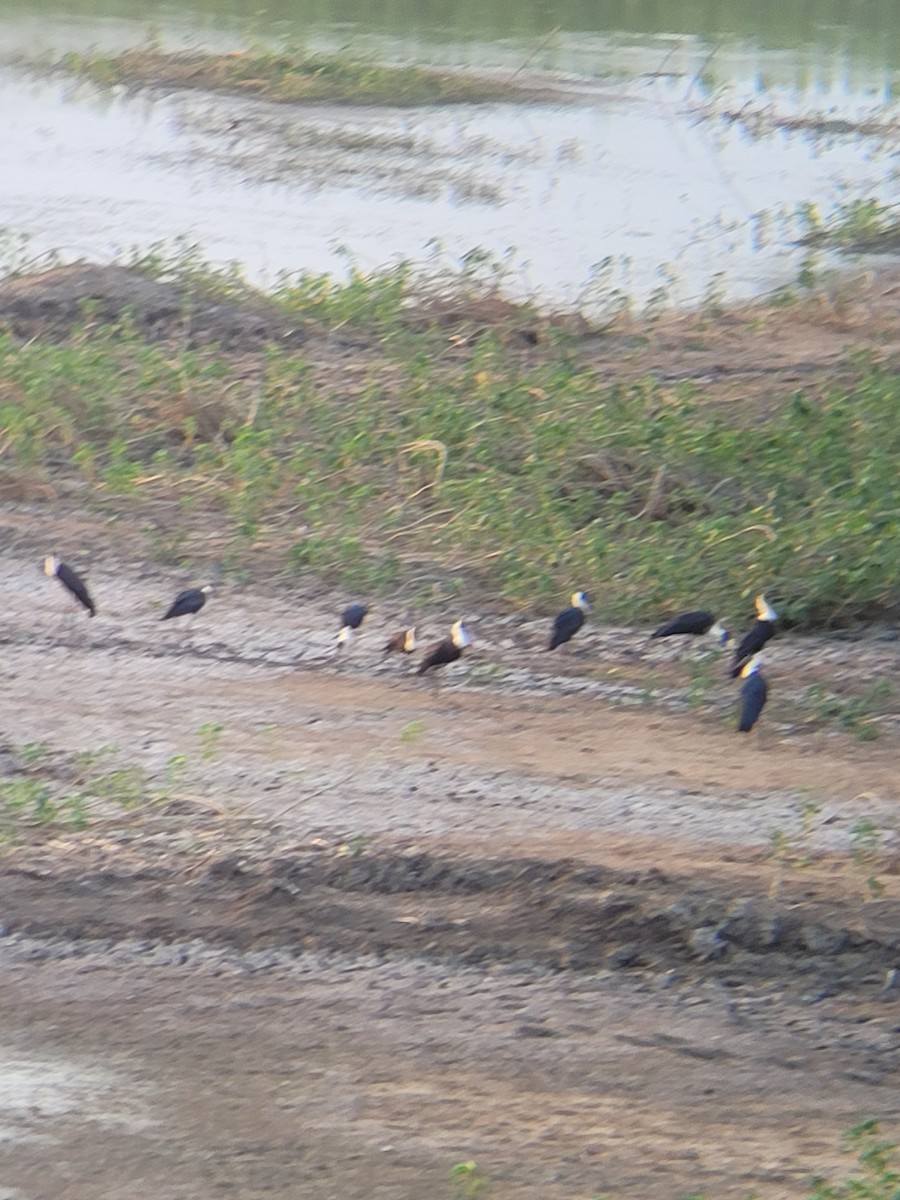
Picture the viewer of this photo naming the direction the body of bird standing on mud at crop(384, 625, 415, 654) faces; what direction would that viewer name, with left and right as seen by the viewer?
facing to the right of the viewer

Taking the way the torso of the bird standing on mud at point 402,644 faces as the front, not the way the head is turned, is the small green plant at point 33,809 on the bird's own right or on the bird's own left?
on the bird's own right

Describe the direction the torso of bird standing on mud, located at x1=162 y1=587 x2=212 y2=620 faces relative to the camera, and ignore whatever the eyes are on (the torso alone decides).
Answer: to the viewer's right

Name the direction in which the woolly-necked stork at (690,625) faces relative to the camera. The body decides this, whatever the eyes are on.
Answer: to the viewer's right

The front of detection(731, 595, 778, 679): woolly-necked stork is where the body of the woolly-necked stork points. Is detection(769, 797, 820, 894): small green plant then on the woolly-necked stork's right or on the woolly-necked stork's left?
on the woolly-necked stork's right

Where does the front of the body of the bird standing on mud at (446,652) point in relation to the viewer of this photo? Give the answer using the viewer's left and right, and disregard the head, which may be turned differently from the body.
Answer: facing to the right of the viewer

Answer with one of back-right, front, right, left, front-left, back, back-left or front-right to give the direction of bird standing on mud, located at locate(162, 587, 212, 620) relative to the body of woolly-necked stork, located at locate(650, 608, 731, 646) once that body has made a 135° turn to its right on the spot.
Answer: front-right

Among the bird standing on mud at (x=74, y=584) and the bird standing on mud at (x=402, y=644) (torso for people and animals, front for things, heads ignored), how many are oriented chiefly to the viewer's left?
1

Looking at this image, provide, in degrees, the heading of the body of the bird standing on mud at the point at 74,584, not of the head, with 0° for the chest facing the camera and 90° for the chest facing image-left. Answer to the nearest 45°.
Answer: approximately 90°

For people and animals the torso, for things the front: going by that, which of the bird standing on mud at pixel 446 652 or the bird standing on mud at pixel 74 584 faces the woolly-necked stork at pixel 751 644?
the bird standing on mud at pixel 446 652

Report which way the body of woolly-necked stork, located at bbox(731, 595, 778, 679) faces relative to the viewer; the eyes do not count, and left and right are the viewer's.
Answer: facing to the right of the viewer

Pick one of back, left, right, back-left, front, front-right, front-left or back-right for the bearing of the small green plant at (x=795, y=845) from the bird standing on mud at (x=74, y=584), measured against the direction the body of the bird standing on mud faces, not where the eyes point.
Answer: back-left

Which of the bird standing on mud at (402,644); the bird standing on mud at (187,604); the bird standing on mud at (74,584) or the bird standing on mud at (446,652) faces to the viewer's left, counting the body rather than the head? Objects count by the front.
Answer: the bird standing on mud at (74,584)

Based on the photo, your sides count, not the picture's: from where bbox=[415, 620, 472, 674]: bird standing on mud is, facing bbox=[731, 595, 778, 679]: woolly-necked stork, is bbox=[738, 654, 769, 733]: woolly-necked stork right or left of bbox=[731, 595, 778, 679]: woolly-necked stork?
right

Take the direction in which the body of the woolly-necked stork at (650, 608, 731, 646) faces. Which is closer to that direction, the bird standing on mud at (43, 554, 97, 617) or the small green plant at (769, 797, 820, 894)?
the small green plant
